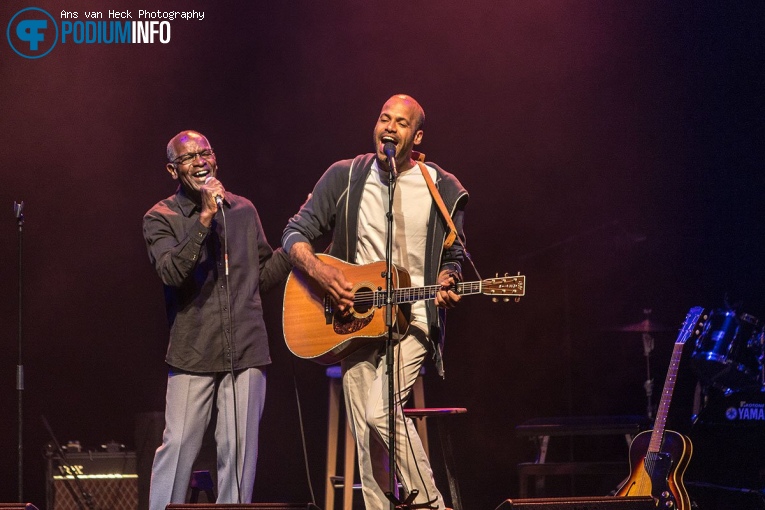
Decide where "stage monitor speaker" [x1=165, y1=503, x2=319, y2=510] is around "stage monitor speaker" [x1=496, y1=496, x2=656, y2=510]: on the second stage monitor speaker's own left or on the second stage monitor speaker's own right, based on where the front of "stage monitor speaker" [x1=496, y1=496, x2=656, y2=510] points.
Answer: on the second stage monitor speaker's own left

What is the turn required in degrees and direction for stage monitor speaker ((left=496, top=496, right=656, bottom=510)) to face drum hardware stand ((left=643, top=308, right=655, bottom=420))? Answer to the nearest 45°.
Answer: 0° — it already faces it

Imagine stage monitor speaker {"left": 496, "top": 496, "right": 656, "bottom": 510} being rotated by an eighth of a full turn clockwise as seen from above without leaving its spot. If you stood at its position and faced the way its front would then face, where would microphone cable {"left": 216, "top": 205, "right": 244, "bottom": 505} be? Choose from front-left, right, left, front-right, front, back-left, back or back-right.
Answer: back-left

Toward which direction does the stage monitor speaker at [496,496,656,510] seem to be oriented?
away from the camera

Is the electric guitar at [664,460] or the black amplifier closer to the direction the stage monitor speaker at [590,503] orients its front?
the electric guitar

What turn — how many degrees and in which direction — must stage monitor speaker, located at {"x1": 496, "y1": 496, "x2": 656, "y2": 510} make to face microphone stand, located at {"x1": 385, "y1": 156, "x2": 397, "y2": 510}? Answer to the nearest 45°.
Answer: approximately 90° to its left

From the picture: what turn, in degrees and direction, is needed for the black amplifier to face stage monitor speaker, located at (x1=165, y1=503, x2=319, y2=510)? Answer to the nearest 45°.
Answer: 0° — it already faces it

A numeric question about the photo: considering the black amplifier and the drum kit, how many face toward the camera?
2

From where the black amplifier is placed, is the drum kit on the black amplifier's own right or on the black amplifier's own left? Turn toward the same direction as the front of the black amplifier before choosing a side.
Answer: on the black amplifier's own left

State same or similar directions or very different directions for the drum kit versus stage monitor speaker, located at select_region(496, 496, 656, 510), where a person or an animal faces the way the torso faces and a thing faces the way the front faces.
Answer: very different directions
